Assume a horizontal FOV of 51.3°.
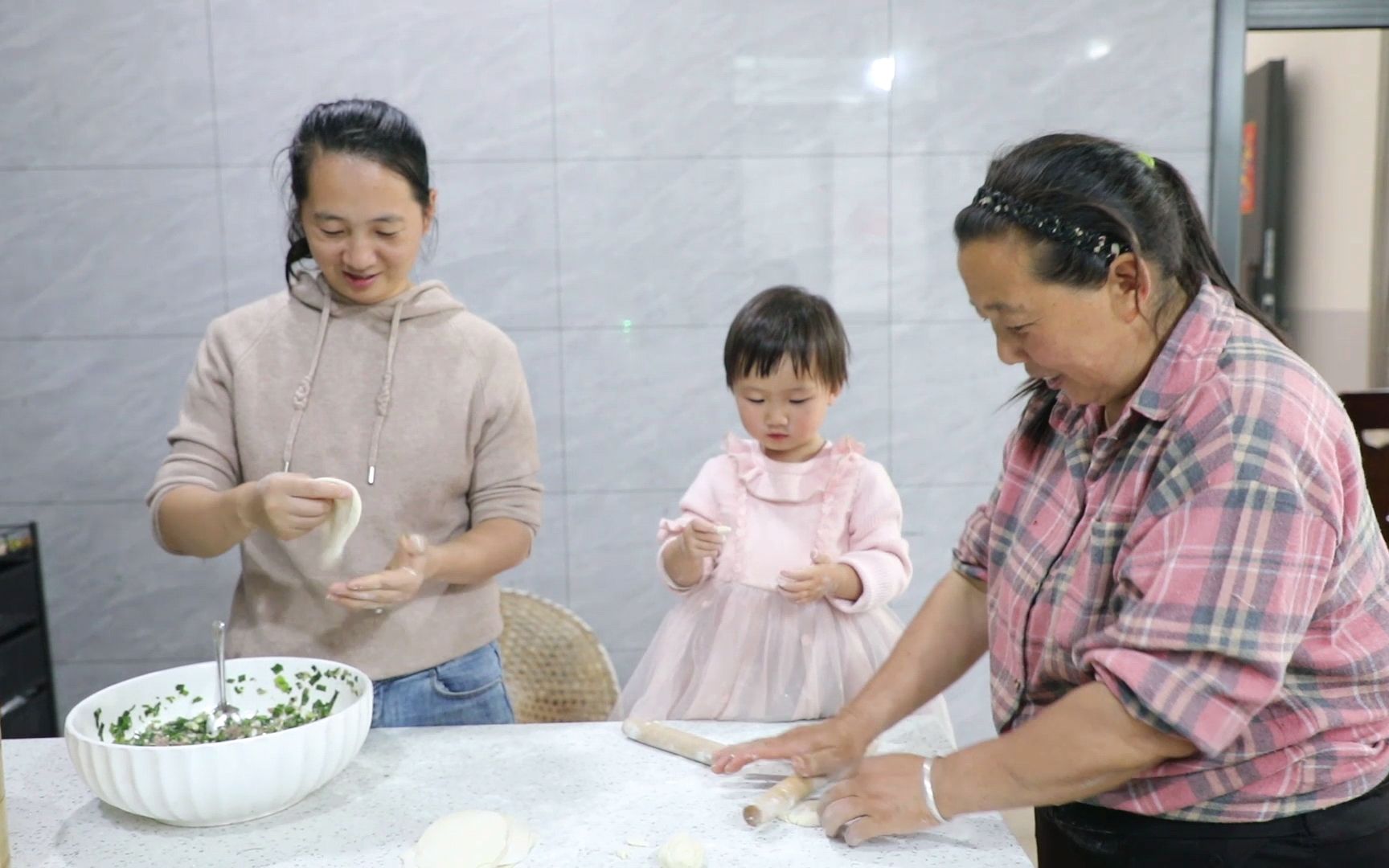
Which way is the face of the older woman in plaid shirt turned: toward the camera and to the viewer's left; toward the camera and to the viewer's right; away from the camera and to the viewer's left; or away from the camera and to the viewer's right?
toward the camera and to the viewer's left

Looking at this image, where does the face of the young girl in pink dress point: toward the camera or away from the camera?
toward the camera

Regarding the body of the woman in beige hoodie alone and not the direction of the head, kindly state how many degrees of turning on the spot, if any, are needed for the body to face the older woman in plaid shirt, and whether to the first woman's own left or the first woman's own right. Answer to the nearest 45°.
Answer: approximately 45° to the first woman's own left

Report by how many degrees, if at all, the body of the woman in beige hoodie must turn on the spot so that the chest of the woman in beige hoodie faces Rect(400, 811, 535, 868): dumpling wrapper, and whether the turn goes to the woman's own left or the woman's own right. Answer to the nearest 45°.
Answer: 0° — they already face it

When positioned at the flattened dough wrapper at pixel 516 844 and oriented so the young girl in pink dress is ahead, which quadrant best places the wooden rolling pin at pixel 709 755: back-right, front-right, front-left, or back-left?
front-right

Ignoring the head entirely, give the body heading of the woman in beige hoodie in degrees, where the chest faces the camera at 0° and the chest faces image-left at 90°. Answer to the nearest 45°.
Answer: approximately 0°

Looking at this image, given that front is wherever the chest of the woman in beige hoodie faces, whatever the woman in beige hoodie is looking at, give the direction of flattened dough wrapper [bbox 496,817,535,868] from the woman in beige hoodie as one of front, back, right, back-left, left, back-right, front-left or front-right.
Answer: front

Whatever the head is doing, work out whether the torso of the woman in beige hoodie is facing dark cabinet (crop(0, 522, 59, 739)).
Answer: no

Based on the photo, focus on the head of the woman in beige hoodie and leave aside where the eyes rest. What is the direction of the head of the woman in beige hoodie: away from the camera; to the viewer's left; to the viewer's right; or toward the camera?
toward the camera

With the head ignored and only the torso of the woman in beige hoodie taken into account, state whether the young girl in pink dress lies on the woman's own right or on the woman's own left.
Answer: on the woman's own left

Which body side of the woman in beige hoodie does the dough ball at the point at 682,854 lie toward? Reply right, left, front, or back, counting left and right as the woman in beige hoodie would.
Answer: front

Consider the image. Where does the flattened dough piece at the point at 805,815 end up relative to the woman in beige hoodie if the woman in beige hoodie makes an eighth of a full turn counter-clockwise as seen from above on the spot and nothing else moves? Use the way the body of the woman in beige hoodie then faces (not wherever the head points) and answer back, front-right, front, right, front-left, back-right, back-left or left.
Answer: front

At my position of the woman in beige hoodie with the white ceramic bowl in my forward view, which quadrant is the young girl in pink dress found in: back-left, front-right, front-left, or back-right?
back-left
